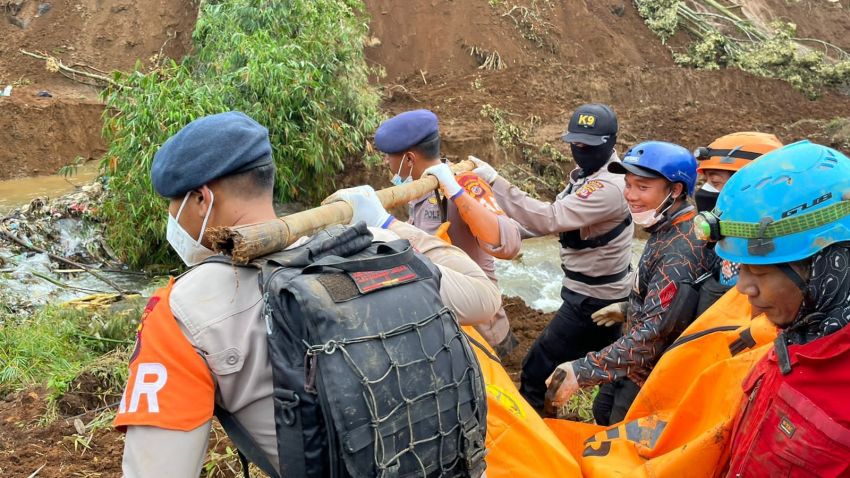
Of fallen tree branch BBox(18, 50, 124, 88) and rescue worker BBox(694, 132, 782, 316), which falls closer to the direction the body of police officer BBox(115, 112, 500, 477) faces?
the fallen tree branch

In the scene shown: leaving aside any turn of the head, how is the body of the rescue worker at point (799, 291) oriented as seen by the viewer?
to the viewer's left

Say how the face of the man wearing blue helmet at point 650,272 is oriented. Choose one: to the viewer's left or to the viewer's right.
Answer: to the viewer's left

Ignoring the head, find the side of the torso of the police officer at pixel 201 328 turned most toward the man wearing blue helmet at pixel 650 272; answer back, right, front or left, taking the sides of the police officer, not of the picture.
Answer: right

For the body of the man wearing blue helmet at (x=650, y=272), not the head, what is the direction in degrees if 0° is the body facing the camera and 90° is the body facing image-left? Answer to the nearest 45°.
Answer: approximately 90°

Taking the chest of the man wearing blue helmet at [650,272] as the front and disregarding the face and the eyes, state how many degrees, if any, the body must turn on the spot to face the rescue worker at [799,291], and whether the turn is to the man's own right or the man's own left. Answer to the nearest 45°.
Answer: approximately 90° to the man's own left

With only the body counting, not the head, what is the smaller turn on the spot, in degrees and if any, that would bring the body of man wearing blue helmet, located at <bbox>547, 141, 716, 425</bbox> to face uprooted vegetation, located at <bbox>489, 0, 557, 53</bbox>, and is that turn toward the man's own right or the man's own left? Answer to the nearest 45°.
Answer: approximately 90° to the man's own right

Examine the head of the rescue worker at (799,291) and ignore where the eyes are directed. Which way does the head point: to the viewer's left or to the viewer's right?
to the viewer's left
